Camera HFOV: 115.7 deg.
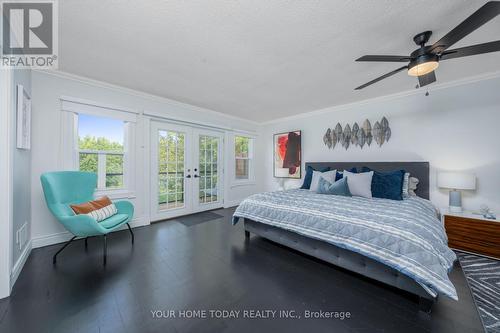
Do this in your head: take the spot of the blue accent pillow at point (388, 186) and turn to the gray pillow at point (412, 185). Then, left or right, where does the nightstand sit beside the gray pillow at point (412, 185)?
right

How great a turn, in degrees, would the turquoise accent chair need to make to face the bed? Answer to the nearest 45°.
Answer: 0° — it already faces it

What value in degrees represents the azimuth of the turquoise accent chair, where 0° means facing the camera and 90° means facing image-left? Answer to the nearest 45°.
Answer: approximately 315°

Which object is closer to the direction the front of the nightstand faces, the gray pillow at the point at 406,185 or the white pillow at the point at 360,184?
the white pillow

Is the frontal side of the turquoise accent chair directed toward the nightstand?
yes

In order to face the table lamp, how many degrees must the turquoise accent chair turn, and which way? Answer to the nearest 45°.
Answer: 0° — it already faces it
